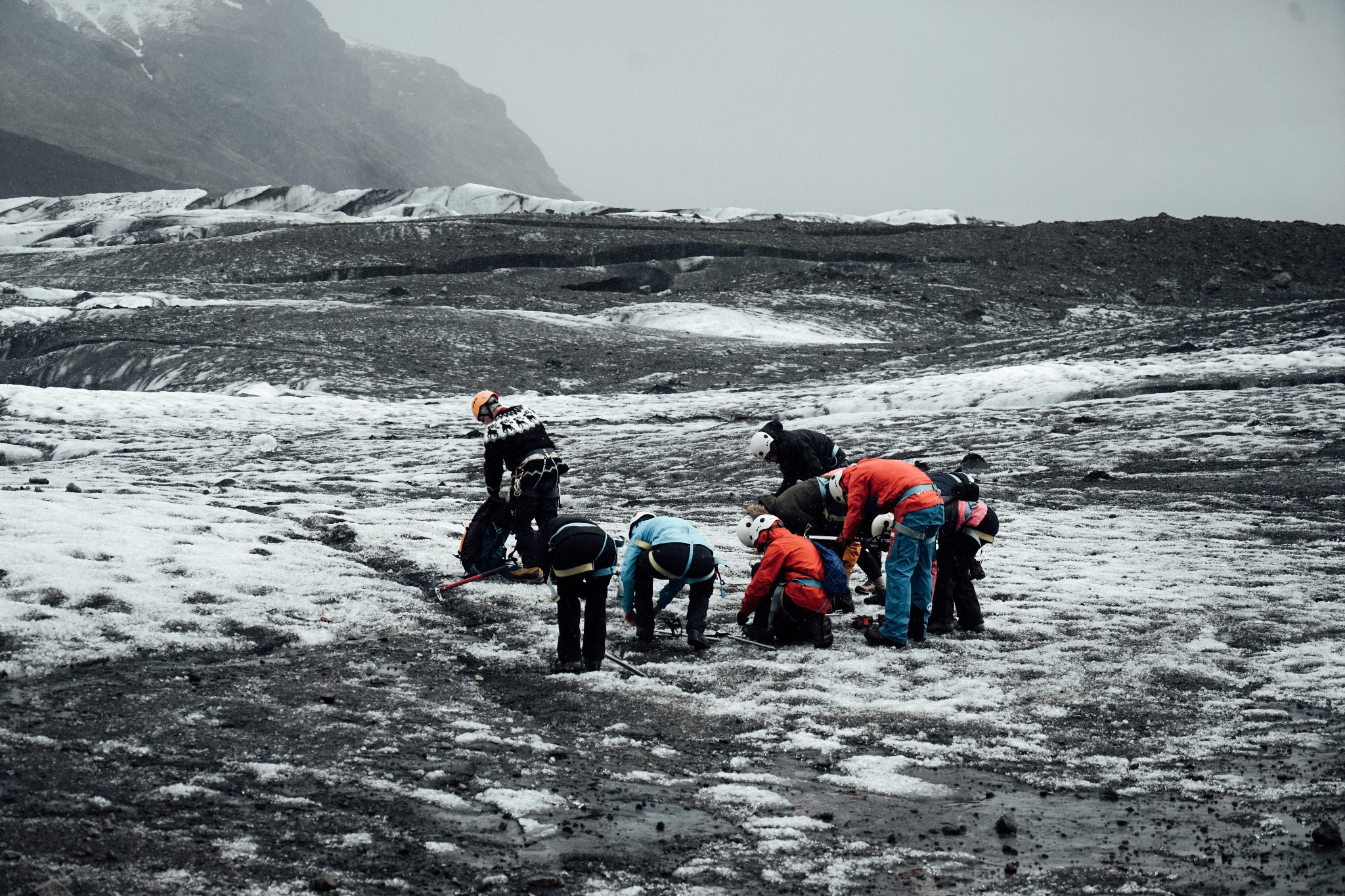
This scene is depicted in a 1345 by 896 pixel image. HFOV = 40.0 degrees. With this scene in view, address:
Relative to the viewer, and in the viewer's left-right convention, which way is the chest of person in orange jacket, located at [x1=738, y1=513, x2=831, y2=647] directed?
facing to the left of the viewer

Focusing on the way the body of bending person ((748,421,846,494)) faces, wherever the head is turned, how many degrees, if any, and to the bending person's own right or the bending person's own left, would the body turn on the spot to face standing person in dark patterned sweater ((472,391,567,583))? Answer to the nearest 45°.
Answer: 0° — they already face them

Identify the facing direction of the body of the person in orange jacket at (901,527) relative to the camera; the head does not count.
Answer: to the viewer's left

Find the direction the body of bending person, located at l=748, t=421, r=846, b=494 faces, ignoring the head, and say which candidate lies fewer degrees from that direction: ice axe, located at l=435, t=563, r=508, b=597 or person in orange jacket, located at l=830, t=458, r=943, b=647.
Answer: the ice axe

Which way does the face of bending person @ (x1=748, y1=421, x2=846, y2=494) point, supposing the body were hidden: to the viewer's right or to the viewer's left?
to the viewer's left

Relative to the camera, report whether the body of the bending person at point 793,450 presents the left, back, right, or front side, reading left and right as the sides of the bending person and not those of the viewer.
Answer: left

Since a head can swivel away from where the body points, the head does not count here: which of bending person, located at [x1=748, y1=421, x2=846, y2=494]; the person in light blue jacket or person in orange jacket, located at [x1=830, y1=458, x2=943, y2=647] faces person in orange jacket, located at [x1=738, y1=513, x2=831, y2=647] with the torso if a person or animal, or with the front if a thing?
person in orange jacket, located at [x1=830, y1=458, x2=943, y2=647]

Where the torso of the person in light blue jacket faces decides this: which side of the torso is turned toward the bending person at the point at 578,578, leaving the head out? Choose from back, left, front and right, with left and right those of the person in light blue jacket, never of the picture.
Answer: left

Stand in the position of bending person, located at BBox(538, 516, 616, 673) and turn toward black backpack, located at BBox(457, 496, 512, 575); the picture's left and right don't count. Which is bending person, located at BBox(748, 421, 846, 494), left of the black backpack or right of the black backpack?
right

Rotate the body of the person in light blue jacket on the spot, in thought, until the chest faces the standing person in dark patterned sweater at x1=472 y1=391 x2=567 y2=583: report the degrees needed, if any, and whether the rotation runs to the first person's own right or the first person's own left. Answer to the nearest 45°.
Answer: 0° — they already face them

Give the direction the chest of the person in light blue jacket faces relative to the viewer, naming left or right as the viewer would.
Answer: facing away from the viewer and to the left of the viewer

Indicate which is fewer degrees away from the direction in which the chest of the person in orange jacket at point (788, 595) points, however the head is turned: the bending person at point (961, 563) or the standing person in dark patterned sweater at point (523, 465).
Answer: the standing person in dark patterned sweater

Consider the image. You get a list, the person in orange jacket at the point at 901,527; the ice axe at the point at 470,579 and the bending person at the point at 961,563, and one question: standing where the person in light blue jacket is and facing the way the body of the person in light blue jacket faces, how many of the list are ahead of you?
1
